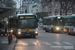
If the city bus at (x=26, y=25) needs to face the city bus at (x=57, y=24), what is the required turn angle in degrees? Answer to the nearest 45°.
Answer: approximately 135° to its left

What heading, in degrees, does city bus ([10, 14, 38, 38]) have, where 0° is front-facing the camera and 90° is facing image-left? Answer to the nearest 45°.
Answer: approximately 0°
